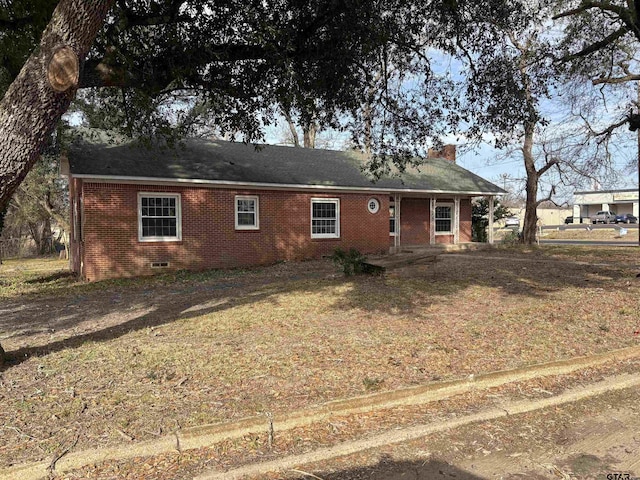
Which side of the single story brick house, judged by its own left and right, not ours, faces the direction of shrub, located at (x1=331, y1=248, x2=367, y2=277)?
front

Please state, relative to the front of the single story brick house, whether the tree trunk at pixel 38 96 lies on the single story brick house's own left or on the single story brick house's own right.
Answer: on the single story brick house's own right

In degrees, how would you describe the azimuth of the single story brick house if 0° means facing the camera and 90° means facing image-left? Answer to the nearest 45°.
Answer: approximately 315°

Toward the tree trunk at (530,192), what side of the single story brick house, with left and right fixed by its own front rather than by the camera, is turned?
left

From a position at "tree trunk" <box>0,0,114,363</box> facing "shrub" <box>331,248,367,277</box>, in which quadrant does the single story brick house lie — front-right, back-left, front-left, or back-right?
front-left
